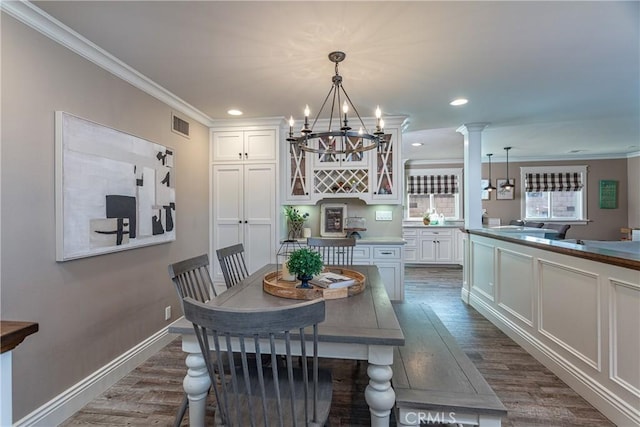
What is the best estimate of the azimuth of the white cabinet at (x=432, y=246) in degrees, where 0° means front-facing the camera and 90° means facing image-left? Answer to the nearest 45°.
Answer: approximately 0°

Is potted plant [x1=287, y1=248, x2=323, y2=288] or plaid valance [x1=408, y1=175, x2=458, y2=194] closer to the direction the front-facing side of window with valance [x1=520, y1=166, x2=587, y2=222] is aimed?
the potted plant

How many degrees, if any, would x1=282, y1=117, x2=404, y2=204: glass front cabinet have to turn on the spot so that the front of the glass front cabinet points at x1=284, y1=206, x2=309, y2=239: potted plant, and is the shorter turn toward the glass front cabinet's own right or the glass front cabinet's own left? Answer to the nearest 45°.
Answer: approximately 90° to the glass front cabinet's own right

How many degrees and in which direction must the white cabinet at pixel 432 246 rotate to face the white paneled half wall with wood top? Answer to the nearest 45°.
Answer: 0° — it already faces it

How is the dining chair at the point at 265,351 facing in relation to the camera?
away from the camera

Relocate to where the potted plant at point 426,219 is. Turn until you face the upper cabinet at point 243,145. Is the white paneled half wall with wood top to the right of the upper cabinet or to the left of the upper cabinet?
left

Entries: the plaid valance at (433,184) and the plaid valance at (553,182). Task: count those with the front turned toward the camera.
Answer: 2

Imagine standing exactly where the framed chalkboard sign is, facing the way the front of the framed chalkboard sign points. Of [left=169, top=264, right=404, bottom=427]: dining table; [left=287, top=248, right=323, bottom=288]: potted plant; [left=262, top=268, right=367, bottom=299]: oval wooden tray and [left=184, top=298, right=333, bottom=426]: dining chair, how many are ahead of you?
4

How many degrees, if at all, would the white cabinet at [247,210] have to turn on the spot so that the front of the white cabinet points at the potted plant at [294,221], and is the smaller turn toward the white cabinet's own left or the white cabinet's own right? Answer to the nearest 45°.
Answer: approximately 90° to the white cabinet's own left
